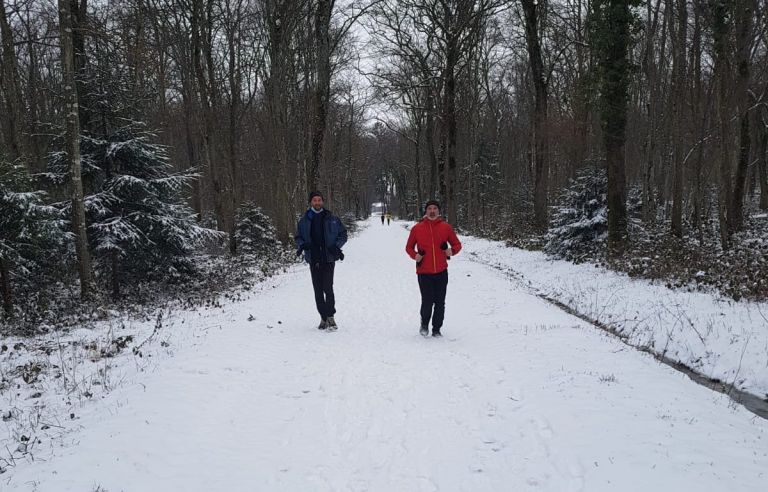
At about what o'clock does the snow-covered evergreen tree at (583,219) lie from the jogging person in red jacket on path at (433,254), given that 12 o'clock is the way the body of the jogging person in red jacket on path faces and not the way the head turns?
The snow-covered evergreen tree is roughly at 7 o'clock from the jogging person in red jacket on path.

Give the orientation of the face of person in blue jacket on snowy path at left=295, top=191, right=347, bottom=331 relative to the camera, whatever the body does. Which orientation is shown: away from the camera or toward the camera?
toward the camera

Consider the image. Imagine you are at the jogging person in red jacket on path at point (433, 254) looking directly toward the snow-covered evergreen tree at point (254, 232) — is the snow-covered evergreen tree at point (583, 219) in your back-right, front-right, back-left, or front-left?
front-right

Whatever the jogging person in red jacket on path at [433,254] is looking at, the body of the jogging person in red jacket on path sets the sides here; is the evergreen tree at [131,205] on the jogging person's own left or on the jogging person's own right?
on the jogging person's own right

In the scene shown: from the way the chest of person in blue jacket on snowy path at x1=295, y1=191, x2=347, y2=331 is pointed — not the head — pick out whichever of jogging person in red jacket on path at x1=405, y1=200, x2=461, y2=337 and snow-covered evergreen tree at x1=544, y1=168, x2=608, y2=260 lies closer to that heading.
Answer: the jogging person in red jacket on path

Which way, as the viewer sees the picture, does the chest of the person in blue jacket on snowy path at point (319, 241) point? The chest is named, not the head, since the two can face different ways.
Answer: toward the camera

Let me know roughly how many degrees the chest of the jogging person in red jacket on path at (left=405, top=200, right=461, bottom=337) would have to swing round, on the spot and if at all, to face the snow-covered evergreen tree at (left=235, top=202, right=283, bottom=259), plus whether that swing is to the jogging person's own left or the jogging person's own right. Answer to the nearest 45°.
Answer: approximately 135° to the jogging person's own right

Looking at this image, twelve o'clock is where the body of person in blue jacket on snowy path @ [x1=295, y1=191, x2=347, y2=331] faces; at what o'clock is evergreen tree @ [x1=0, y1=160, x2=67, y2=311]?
The evergreen tree is roughly at 4 o'clock from the person in blue jacket on snowy path.

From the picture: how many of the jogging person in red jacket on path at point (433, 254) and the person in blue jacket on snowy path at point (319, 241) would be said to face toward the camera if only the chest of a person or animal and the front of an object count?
2

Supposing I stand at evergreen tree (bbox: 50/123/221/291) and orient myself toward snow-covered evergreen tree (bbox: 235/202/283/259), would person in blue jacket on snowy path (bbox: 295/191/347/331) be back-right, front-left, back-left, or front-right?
back-right

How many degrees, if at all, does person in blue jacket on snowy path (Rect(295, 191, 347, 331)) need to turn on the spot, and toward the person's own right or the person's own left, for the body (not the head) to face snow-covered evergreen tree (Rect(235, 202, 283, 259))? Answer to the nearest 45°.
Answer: approximately 180°

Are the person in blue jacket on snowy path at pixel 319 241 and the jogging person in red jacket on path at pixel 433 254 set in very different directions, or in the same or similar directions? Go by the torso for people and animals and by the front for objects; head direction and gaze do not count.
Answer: same or similar directions

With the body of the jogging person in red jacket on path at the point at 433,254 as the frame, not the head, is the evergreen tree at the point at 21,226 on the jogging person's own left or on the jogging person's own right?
on the jogging person's own right
